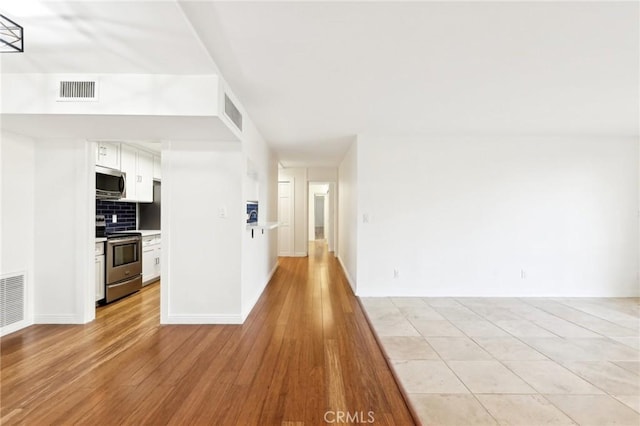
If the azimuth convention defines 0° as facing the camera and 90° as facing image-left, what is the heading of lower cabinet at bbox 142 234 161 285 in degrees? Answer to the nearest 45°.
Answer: approximately 315°

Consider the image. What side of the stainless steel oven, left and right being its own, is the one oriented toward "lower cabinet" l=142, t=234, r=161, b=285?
left

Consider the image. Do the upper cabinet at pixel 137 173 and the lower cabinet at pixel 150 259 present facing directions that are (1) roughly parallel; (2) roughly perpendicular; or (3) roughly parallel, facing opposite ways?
roughly parallel

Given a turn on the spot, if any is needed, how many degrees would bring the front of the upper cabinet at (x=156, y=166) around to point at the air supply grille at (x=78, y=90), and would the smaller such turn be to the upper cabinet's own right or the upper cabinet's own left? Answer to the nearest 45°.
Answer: approximately 45° to the upper cabinet's own right

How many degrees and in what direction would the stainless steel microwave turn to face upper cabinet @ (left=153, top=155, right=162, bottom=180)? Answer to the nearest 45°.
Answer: approximately 90° to its left

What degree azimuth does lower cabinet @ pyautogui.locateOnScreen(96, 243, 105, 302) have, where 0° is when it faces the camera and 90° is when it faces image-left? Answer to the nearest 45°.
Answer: approximately 315°

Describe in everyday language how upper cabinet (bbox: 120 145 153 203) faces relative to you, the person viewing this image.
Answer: facing the viewer and to the right of the viewer

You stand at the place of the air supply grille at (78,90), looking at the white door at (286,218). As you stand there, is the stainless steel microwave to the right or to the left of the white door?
left

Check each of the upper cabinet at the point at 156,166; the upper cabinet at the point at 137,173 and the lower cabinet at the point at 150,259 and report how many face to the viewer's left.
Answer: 0

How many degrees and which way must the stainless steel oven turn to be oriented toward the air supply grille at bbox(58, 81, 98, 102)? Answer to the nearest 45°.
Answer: approximately 45° to its right

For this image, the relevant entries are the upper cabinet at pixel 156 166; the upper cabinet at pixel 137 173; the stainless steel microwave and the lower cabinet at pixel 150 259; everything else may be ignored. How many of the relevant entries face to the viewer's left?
0

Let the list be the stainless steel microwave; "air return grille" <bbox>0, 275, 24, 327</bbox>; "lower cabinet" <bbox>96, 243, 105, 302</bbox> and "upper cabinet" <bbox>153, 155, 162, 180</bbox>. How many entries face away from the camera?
0
